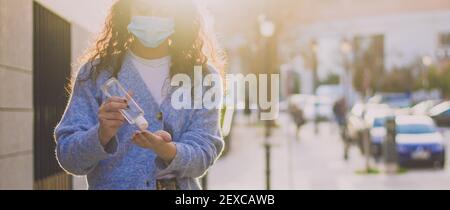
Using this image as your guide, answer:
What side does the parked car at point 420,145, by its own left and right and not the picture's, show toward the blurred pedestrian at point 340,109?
right

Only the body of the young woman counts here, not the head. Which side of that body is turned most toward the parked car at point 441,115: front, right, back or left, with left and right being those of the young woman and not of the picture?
back

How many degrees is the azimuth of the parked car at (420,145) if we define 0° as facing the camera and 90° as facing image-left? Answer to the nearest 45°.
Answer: approximately 0°

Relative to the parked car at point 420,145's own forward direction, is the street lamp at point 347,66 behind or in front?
behind

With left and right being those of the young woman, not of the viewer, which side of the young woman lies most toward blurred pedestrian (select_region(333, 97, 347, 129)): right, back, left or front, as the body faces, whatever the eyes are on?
back

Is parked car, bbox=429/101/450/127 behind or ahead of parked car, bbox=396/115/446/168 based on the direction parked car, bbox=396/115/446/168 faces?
behind

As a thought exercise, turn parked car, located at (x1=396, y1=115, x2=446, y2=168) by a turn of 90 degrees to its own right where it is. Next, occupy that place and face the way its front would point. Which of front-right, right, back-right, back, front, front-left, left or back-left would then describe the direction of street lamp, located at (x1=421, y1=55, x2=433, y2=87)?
right

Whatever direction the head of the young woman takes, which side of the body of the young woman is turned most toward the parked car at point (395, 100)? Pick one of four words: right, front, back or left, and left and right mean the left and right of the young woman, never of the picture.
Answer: back

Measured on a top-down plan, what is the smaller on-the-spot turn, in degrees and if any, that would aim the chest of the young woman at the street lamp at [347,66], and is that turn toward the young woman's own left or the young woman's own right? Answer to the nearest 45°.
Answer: approximately 180°

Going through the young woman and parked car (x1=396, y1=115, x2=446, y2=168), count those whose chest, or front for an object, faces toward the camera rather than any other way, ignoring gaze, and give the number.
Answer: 2

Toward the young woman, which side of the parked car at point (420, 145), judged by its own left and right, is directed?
front
